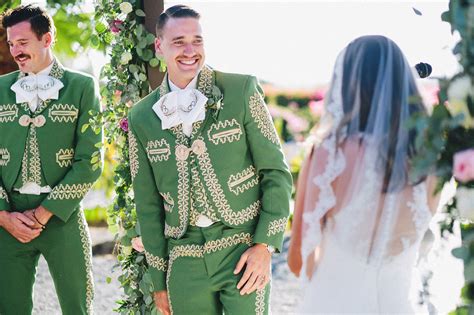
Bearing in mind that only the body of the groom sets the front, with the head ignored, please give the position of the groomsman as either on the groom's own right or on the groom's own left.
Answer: on the groom's own right

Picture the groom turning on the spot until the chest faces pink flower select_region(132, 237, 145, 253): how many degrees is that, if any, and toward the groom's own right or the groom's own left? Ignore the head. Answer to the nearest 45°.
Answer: approximately 135° to the groom's own right

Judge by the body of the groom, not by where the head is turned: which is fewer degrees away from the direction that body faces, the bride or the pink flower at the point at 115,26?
the bride

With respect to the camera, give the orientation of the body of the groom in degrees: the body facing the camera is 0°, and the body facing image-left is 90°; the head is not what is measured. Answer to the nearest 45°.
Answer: approximately 0°

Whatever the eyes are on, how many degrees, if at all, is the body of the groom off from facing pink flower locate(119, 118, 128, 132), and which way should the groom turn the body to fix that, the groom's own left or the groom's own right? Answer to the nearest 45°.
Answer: approximately 135° to the groom's own right

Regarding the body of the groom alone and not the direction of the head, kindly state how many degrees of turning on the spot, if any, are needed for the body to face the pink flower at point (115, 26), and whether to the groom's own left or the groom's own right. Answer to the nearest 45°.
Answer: approximately 135° to the groom's own right

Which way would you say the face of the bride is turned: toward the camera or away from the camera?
away from the camera

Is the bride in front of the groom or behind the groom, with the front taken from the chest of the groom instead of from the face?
in front

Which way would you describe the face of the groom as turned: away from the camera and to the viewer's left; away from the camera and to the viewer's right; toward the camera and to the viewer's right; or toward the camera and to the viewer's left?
toward the camera and to the viewer's right

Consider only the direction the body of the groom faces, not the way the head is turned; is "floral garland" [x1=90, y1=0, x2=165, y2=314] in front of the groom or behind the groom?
behind
